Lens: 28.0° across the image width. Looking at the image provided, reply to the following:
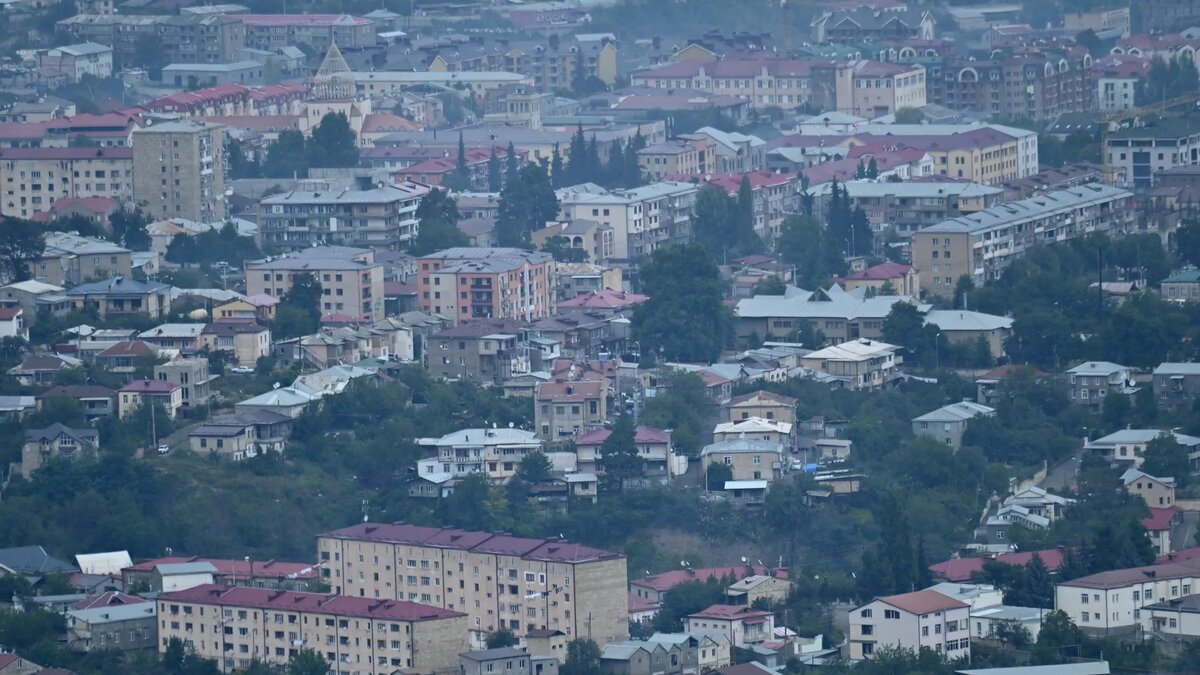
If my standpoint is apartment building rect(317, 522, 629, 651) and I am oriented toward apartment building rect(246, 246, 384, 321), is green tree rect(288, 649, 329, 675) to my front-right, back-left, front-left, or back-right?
back-left
